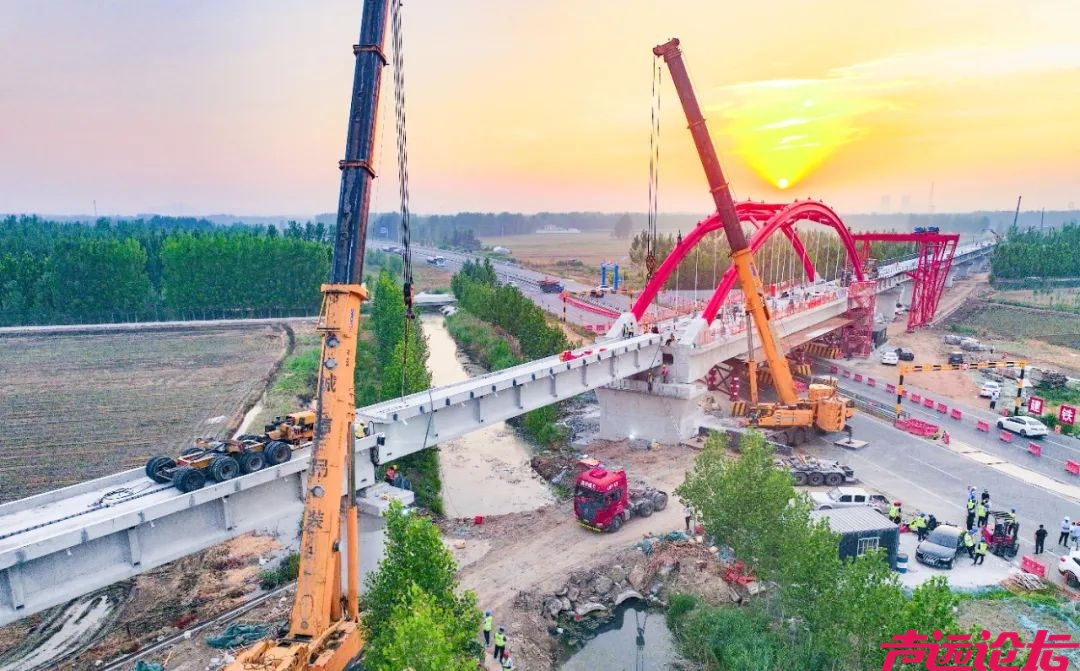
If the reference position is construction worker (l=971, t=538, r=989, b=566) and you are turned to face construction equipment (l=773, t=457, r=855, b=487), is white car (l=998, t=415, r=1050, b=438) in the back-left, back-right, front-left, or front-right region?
front-right

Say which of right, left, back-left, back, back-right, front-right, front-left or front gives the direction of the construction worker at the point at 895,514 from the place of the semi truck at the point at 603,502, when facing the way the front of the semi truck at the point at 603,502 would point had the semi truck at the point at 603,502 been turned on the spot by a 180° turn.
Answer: front-right

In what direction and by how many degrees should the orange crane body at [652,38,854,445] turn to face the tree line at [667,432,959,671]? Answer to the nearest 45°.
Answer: approximately 90° to its left

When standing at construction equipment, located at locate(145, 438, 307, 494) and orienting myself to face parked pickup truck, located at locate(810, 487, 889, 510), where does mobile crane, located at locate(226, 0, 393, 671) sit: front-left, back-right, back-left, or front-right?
front-right

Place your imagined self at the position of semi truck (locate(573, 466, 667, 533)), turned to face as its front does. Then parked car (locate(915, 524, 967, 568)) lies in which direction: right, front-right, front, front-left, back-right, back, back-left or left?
back-left

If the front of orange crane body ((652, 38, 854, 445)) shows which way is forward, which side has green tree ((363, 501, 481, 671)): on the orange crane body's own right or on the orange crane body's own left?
on the orange crane body's own left

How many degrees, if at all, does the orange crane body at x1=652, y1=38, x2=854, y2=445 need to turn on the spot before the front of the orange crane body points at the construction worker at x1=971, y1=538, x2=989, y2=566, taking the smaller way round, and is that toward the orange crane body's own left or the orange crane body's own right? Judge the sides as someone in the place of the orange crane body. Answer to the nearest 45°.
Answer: approximately 135° to the orange crane body's own left

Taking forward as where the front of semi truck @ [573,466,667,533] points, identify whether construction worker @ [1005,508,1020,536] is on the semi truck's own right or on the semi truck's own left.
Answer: on the semi truck's own left

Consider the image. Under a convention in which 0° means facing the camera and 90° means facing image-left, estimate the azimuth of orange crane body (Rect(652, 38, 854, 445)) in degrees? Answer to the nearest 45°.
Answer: approximately 90°

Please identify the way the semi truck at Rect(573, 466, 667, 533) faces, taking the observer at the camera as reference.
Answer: facing the viewer and to the left of the viewer

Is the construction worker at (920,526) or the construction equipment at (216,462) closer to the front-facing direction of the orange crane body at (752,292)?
the construction equipment

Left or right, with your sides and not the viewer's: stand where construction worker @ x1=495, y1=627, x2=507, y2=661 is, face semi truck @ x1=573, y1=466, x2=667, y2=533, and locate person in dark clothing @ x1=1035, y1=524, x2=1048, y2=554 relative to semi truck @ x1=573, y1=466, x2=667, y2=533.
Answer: right
